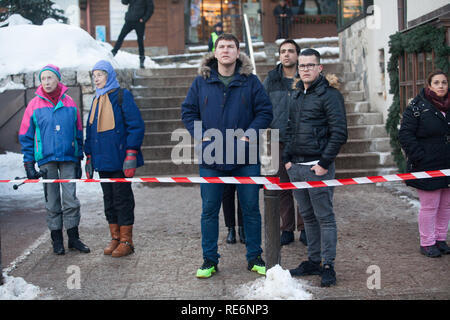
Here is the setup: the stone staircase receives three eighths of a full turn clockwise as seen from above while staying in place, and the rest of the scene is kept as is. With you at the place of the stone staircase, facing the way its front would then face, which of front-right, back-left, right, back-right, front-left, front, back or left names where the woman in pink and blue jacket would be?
back-left

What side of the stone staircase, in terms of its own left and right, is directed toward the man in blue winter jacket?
front

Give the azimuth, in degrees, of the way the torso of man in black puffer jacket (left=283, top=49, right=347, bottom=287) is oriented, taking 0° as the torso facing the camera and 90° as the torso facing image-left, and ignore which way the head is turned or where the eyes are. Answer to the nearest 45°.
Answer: approximately 45°

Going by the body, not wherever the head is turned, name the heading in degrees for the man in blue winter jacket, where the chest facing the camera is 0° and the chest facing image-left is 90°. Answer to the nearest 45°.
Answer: approximately 0°

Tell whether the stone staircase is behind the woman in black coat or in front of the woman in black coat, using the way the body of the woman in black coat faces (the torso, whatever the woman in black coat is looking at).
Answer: behind

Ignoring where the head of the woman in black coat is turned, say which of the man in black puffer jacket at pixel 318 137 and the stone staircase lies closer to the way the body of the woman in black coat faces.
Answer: the man in black puffer jacket

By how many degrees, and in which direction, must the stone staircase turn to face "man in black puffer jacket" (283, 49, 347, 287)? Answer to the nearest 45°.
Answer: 0° — it already faces them

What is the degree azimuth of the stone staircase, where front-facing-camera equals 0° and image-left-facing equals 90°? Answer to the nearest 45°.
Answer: approximately 0°

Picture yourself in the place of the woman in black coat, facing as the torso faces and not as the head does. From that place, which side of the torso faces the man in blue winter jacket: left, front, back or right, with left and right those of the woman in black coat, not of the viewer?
right

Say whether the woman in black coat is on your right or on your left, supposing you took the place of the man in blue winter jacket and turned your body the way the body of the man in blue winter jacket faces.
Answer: on your left

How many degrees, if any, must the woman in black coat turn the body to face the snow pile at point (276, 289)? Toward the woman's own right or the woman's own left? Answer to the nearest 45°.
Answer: approximately 90° to the woman's own right

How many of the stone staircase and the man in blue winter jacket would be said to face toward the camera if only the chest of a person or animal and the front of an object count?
2

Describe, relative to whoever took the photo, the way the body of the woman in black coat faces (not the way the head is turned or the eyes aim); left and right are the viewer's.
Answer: facing the viewer and to the right of the viewer
